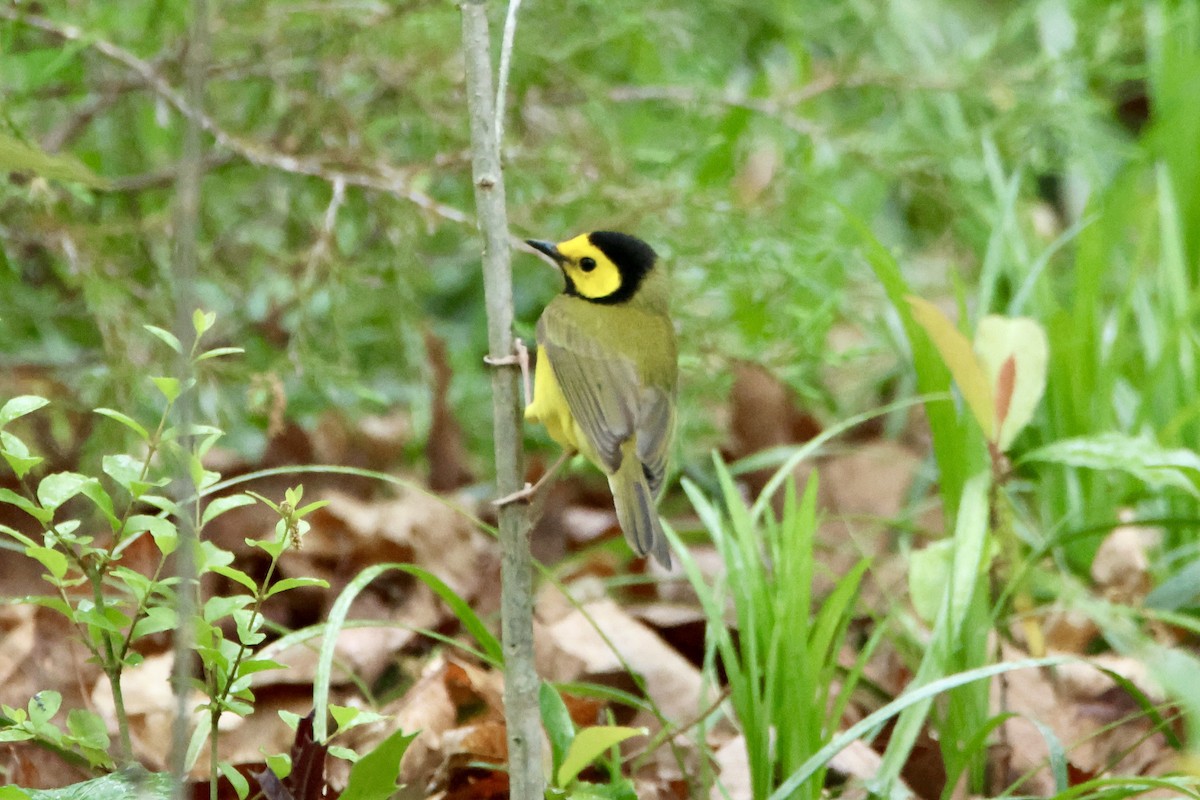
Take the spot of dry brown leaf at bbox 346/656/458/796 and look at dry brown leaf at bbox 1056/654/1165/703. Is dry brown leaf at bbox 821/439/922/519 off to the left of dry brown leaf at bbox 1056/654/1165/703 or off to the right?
left

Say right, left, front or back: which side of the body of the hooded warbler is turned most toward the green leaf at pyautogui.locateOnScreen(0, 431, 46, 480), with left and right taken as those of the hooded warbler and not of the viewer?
left

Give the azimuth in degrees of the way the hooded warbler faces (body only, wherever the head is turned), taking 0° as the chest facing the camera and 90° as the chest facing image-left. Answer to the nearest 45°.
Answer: approximately 135°

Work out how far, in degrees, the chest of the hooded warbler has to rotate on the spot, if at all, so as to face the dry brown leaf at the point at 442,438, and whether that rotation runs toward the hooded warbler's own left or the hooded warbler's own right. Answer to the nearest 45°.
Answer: approximately 45° to the hooded warbler's own right

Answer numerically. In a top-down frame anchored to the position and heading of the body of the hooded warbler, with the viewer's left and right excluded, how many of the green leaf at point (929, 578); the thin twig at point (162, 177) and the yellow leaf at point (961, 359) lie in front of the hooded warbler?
1

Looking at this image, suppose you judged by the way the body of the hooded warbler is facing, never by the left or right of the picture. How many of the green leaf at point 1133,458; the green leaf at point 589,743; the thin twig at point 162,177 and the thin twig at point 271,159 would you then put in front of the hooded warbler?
2

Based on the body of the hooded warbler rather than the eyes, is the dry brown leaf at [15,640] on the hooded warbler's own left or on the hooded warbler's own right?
on the hooded warbler's own left

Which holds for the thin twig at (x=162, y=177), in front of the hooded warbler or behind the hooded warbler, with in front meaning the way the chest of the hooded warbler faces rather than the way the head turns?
in front

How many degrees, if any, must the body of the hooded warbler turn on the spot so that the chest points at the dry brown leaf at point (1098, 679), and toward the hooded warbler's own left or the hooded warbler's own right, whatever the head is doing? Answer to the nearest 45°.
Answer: approximately 135° to the hooded warbler's own right

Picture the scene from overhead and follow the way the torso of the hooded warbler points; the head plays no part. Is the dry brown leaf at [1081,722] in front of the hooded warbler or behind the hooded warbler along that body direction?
behind

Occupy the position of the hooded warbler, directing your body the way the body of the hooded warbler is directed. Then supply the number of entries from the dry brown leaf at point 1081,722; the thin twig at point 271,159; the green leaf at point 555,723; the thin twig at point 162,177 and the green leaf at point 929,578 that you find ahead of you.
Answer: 2

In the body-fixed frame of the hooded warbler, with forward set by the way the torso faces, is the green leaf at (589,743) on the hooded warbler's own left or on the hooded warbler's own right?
on the hooded warbler's own left
